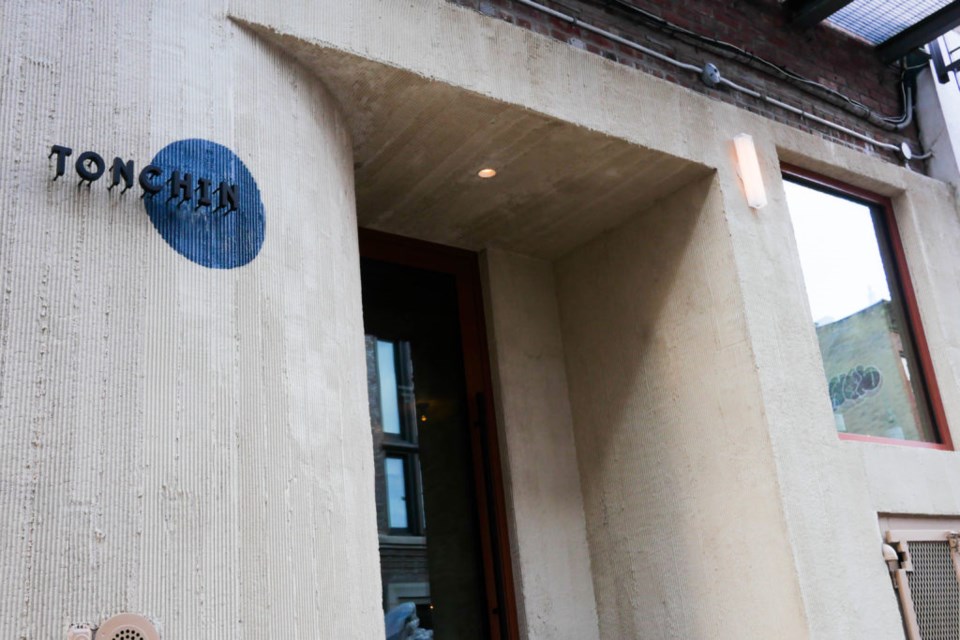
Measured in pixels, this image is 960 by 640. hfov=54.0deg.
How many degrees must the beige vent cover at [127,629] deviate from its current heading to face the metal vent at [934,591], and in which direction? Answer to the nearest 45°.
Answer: approximately 90° to its left

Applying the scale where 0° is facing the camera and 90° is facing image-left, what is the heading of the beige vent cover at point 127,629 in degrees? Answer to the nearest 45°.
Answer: approximately 0°

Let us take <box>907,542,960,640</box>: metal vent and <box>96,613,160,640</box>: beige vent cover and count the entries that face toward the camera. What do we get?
2

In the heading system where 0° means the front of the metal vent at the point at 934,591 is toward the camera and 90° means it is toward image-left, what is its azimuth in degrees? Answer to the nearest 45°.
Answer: approximately 0°

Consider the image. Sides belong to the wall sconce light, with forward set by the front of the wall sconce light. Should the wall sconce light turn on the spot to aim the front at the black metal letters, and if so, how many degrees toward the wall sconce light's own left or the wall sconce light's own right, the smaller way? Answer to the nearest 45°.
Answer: approximately 45° to the wall sconce light's own right

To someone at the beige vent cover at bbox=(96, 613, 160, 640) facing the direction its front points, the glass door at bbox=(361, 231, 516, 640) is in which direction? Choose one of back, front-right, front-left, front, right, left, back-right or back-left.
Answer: back-left

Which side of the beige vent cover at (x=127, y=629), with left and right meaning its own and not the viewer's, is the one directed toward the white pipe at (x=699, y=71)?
left
